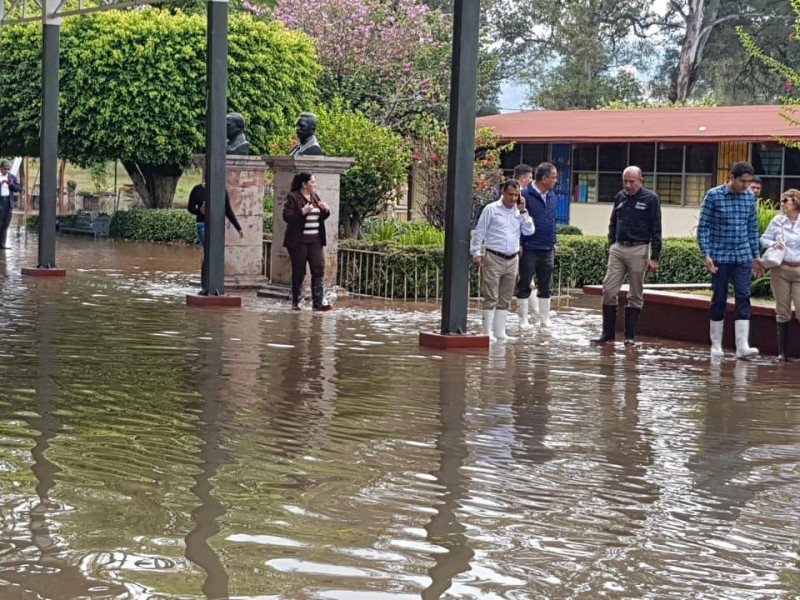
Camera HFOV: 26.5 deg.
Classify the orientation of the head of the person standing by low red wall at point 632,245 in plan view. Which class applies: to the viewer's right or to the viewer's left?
to the viewer's left

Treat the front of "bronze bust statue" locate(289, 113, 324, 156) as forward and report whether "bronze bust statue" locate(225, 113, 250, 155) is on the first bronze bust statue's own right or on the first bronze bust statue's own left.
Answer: on the first bronze bust statue's own right

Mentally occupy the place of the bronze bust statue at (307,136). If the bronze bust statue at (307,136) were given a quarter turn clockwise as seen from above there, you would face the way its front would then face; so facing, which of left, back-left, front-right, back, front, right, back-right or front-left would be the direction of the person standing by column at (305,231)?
back-left

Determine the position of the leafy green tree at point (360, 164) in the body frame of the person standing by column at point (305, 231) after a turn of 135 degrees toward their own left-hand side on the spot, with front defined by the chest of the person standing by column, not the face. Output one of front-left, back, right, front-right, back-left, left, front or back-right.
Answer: front

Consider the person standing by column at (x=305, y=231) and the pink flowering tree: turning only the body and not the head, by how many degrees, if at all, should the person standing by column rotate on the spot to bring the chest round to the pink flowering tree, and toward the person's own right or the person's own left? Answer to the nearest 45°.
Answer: approximately 135° to the person's own left

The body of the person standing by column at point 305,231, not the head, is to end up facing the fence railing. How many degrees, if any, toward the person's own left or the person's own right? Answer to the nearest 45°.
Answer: approximately 90° to the person's own left

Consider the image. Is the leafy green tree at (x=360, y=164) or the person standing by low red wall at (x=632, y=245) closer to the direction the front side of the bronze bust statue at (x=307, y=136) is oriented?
the person standing by low red wall

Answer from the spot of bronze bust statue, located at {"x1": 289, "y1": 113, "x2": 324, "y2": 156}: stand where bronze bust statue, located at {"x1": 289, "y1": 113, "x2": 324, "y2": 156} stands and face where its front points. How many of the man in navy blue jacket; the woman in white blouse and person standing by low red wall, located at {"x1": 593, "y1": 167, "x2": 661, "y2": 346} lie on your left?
3

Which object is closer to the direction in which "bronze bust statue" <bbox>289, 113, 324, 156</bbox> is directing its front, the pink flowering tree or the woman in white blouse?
the woman in white blouse

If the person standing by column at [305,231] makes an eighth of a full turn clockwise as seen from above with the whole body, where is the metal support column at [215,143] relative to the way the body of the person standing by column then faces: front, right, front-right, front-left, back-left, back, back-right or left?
right
